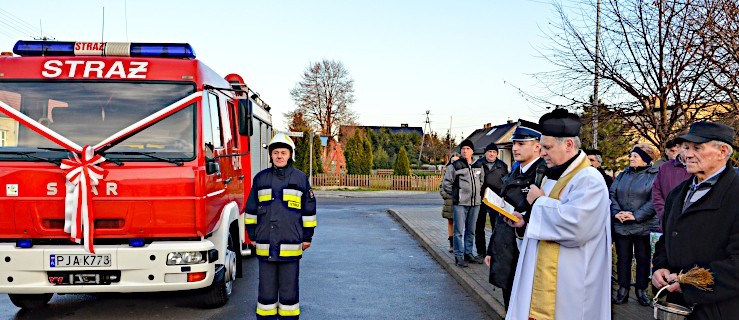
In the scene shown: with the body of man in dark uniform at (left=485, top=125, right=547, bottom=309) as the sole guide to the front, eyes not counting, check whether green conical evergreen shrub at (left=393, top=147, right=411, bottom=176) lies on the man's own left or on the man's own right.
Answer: on the man's own right

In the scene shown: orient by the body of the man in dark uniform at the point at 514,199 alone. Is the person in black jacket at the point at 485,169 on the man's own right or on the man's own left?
on the man's own right

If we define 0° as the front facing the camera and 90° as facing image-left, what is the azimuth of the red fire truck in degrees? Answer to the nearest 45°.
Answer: approximately 0°

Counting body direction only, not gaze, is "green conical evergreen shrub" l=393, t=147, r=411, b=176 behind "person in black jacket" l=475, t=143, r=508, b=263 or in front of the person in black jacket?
behind

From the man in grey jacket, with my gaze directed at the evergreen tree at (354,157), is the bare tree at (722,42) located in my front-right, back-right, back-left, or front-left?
front-right

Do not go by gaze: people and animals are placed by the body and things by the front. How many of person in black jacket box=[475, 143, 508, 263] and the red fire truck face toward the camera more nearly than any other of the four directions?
2

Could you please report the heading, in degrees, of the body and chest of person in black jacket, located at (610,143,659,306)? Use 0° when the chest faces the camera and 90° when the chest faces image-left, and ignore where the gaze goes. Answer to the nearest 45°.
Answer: approximately 45°

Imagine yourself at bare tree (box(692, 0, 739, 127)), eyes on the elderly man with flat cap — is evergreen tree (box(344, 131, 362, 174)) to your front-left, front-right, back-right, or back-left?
back-right

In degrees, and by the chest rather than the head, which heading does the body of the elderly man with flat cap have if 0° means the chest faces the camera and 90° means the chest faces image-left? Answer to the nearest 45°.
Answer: approximately 45°
